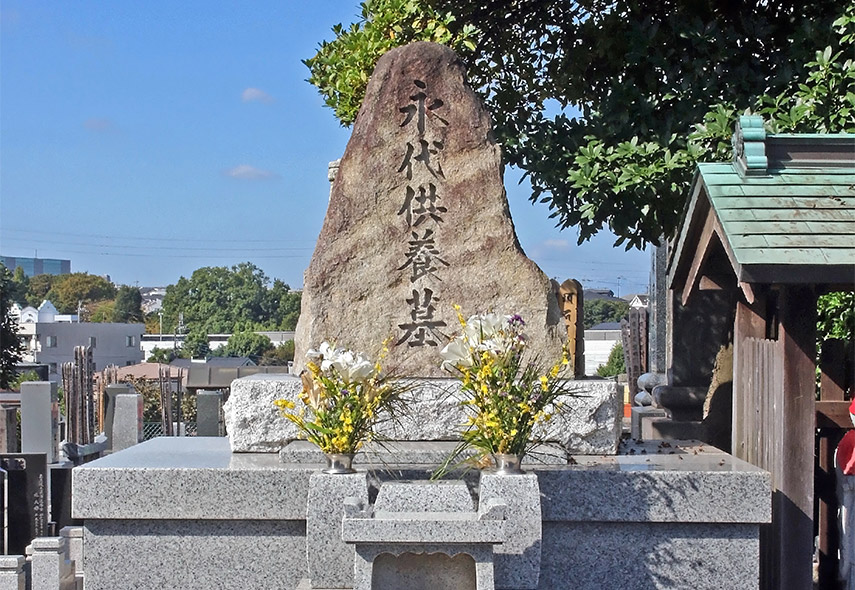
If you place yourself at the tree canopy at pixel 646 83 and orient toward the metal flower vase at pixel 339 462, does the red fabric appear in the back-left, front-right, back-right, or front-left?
front-left

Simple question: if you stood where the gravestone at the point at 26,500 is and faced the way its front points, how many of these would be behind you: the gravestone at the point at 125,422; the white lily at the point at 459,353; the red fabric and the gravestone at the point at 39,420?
2

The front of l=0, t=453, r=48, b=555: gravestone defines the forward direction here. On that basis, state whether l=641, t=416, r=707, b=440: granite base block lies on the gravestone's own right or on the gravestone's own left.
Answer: on the gravestone's own left

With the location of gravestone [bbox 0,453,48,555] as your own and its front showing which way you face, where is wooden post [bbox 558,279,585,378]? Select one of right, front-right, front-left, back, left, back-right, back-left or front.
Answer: left

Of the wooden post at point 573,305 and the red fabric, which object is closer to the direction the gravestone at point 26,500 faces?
the red fabric

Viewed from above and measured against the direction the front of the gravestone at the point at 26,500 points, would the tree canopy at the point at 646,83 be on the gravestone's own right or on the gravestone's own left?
on the gravestone's own left

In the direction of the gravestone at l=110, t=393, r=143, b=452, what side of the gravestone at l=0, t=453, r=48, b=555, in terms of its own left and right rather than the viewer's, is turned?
back

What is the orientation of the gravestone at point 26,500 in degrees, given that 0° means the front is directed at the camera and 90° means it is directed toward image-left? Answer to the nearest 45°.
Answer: approximately 0°

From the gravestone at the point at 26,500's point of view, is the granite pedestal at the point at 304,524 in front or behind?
in front
